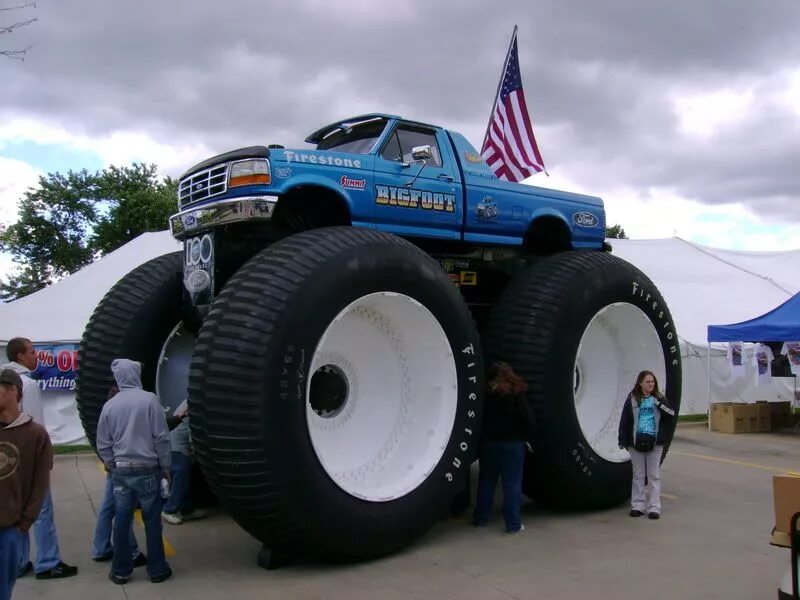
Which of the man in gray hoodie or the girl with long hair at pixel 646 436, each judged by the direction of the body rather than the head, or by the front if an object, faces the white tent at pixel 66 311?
the man in gray hoodie

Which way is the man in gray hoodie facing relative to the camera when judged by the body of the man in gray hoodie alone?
away from the camera

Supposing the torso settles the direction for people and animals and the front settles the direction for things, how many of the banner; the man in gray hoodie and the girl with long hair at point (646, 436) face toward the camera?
2

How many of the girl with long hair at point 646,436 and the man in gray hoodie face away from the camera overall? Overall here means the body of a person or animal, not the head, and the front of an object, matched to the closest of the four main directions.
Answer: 1

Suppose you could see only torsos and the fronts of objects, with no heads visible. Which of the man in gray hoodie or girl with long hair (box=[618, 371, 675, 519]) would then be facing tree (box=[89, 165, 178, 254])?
the man in gray hoodie

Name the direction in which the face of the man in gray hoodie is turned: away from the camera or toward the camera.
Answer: away from the camera

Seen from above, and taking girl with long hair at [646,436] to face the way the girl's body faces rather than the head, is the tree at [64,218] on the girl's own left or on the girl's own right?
on the girl's own right

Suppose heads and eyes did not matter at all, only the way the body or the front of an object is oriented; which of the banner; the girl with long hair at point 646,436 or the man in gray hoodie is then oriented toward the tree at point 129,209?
the man in gray hoodie

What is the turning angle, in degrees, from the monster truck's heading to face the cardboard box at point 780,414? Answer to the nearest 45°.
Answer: approximately 180°

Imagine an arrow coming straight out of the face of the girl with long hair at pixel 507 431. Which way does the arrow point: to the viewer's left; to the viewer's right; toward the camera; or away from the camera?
away from the camera

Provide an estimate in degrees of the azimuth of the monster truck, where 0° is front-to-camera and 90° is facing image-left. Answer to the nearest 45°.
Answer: approximately 45°

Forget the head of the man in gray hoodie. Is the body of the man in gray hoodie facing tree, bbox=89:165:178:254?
yes

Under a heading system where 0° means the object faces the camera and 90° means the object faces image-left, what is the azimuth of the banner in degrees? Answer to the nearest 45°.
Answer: approximately 0°
